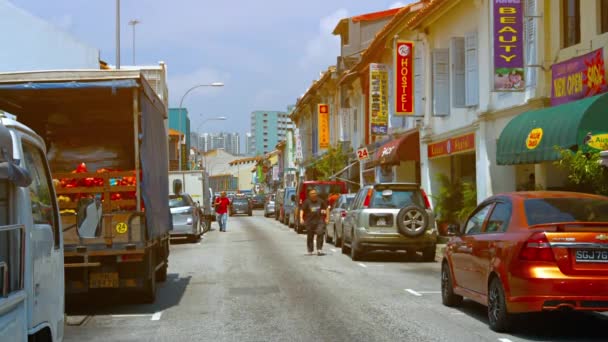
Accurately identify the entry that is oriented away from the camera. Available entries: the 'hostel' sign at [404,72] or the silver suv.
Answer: the silver suv

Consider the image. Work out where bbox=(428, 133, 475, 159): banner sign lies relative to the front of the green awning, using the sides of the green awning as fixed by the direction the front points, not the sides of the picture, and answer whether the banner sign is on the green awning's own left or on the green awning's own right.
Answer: on the green awning's own right

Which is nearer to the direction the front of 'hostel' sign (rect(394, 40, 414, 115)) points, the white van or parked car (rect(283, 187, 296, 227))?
the white van

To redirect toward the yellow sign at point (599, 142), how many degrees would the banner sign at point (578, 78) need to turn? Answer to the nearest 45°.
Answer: approximately 45° to its left

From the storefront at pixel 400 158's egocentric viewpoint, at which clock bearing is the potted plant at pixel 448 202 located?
The potted plant is roughly at 10 o'clock from the storefront.

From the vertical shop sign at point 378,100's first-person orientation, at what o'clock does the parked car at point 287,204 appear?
The parked car is roughly at 5 o'clock from the vertical shop sign.

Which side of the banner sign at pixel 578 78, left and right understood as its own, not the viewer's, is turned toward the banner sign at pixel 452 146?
right

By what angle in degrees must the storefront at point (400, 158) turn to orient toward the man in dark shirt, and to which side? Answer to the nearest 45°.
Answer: approximately 45° to its left

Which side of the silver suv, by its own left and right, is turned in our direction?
back

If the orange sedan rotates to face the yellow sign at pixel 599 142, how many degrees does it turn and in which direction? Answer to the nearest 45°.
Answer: approximately 45° to its right

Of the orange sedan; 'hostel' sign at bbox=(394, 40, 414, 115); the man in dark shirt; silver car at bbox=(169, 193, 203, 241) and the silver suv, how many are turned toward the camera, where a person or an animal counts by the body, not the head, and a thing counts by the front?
2

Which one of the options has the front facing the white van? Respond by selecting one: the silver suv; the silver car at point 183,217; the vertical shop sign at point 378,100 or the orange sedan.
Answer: the vertical shop sign

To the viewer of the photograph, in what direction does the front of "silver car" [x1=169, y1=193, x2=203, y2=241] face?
facing away from the viewer
